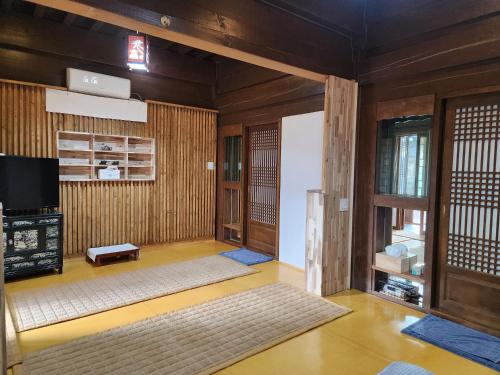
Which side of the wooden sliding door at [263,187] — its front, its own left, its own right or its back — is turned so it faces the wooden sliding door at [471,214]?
left

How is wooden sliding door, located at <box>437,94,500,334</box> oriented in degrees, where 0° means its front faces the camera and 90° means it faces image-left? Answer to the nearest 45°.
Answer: approximately 45°

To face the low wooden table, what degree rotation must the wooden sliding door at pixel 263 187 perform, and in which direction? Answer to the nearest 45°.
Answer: approximately 45° to its right

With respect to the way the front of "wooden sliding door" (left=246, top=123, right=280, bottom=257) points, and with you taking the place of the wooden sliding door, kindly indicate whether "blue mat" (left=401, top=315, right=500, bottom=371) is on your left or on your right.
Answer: on your left

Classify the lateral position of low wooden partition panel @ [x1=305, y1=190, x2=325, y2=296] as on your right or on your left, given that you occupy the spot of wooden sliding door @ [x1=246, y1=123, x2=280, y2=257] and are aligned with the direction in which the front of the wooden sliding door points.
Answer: on your left

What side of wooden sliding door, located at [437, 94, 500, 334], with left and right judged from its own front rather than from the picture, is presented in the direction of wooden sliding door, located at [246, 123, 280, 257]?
right

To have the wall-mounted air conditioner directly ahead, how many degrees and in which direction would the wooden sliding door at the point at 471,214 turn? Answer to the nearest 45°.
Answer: approximately 45° to its right

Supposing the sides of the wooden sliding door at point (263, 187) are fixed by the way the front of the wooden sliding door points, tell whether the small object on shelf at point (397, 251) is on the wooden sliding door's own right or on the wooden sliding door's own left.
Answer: on the wooden sliding door's own left

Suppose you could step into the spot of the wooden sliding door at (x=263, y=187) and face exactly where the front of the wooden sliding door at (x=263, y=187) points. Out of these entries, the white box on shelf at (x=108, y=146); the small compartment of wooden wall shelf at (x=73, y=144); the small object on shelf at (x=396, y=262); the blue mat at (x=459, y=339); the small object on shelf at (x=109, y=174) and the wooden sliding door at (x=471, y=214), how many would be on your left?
3

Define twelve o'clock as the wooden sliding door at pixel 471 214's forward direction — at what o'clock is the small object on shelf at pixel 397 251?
The small object on shelf is roughly at 2 o'clock from the wooden sliding door.

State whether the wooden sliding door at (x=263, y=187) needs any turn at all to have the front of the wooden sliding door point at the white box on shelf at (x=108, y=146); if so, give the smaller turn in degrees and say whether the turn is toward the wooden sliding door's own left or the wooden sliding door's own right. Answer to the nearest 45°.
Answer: approximately 45° to the wooden sliding door's own right
